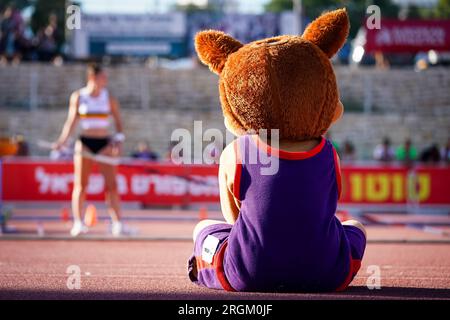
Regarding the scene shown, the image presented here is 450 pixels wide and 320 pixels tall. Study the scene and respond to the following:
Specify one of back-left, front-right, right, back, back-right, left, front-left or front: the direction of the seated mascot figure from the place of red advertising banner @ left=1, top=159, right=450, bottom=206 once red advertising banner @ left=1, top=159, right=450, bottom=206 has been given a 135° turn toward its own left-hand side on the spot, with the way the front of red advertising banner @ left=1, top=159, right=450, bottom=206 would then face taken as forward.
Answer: back-right

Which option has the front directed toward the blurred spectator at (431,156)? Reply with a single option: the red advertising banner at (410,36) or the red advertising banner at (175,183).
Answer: the red advertising banner at (410,36)

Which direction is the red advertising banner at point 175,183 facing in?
toward the camera

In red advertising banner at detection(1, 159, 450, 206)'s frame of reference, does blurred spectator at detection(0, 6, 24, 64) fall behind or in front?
behind

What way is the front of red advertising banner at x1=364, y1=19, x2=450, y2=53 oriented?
toward the camera

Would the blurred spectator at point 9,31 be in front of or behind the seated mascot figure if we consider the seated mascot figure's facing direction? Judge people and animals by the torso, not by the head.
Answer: in front

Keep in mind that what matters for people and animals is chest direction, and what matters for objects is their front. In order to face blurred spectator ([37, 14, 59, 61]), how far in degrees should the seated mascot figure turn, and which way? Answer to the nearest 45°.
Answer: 0° — it already faces them

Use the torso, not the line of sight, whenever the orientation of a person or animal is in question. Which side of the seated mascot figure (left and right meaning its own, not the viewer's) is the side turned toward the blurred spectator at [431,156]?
front

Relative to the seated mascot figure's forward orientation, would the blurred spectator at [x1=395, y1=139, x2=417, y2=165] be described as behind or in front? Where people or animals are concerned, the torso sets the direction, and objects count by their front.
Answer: in front

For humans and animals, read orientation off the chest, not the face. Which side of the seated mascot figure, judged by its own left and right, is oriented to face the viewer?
back

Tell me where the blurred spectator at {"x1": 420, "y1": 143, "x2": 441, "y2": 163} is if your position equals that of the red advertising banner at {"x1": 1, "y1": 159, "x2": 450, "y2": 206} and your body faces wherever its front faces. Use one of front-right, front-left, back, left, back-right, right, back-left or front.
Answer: back-left

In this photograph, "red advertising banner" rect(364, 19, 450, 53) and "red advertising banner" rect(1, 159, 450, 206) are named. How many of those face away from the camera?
0

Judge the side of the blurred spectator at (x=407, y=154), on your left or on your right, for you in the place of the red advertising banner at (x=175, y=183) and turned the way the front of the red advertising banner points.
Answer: on your left

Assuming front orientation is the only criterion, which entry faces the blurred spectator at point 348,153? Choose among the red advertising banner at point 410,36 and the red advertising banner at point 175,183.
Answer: the red advertising banner at point 410,36

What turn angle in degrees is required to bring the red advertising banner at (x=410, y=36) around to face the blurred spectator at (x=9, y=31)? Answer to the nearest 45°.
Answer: approximately 90° to its right

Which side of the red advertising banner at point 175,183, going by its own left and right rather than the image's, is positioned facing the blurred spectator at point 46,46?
back
